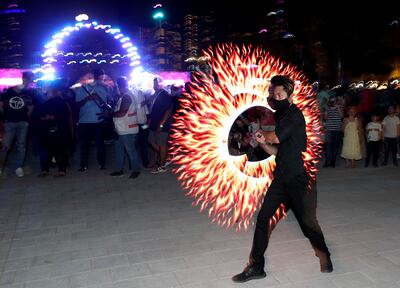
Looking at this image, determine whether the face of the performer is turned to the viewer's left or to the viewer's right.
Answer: to the viewer's left

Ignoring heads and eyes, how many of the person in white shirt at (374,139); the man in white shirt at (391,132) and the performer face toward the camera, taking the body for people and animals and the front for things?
2

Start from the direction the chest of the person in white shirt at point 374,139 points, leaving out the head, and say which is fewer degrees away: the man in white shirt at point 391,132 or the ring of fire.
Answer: the ring of fire

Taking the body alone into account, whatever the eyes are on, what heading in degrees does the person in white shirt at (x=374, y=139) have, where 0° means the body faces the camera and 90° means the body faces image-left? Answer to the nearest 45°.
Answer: approximately 0°

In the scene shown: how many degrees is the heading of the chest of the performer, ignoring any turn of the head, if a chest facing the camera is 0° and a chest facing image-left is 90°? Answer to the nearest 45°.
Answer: approximately 90°

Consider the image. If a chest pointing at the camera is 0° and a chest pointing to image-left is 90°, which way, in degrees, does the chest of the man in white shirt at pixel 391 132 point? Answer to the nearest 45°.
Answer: approximately 0°

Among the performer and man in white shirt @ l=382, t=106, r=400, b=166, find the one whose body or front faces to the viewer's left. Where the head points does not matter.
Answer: the performer

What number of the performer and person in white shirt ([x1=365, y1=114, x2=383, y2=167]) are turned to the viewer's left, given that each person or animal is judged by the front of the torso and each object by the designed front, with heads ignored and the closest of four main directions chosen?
1
